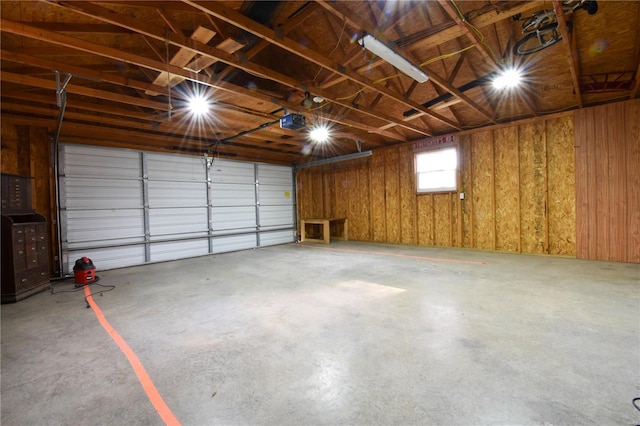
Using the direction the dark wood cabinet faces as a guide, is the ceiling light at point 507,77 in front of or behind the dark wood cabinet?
in front

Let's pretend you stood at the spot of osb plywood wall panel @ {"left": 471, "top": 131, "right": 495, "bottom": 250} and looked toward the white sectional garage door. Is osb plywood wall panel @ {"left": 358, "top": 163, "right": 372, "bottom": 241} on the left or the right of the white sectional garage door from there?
right

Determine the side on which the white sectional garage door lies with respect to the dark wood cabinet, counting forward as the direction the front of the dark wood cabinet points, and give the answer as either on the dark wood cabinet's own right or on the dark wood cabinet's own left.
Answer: on the dark wood cabinet's own left

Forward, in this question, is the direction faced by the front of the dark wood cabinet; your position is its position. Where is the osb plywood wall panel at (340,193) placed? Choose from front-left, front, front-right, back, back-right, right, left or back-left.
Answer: front-left

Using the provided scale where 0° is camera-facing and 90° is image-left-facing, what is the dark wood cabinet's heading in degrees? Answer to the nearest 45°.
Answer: approximately 315°

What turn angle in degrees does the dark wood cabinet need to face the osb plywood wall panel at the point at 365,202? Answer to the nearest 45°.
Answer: approximately 45° to its left

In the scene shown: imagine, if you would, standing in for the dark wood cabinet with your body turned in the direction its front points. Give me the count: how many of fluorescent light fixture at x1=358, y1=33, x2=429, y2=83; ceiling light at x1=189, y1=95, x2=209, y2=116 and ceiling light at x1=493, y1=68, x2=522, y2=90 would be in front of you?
3

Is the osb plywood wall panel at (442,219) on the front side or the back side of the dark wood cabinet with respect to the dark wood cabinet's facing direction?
on the front side

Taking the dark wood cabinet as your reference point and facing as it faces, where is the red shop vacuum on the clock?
The red shop vacuum is roughly at 10 o'clock from the dark wood cabinet.
